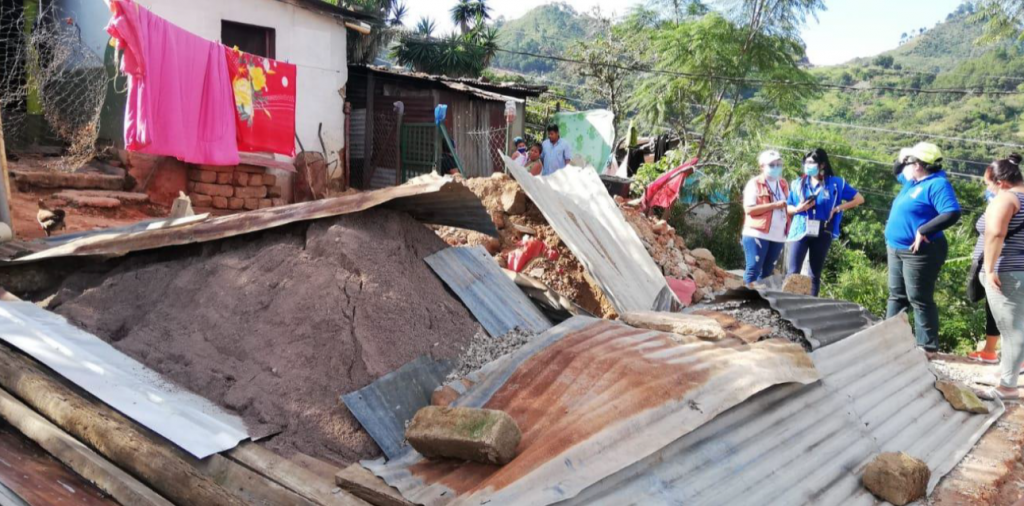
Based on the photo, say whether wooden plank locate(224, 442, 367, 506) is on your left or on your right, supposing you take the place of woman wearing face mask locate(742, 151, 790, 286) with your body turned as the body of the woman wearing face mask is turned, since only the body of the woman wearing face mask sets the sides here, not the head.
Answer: on your right

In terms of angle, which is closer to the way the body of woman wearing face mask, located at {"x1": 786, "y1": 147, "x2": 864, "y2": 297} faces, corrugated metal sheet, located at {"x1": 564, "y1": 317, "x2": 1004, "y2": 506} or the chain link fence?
the corrugated metal sheet

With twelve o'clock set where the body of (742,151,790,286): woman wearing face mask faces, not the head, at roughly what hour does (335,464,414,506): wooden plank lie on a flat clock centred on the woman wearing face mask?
The wooden plank is roughly at 2 o'clock from the woman wearing face mask.

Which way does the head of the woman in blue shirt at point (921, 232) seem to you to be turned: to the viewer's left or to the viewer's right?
to the viewer's left

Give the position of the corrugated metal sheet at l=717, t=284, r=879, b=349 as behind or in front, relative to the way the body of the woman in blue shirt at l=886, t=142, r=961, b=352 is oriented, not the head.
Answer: in front

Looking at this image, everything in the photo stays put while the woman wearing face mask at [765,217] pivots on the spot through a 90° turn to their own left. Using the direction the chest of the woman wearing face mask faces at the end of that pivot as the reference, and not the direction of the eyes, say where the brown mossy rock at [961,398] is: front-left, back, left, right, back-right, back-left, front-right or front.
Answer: right

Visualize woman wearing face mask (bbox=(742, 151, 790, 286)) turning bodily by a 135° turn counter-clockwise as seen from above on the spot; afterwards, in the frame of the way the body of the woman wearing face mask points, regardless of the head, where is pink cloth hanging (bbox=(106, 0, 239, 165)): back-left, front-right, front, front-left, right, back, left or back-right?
left

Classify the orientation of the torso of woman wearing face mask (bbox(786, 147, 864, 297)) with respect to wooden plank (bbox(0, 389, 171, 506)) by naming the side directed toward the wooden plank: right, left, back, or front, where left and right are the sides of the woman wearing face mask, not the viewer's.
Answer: front

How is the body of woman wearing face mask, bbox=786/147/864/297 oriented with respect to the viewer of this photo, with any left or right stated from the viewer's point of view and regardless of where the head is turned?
facing the viewer and to the left of the viewer

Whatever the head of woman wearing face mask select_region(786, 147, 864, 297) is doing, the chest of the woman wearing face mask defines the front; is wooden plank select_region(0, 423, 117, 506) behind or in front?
in front

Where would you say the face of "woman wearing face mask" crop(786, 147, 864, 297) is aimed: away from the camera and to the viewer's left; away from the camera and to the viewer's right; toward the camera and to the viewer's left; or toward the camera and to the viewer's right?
toward the camera and to the viewer's left

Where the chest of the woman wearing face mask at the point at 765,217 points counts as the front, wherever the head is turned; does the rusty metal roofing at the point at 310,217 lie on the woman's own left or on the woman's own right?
on the woman's own right

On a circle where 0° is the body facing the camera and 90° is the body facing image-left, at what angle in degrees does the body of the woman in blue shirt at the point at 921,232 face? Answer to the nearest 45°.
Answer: approximately 45°

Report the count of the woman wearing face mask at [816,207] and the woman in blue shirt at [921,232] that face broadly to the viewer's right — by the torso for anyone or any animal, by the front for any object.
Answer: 0
